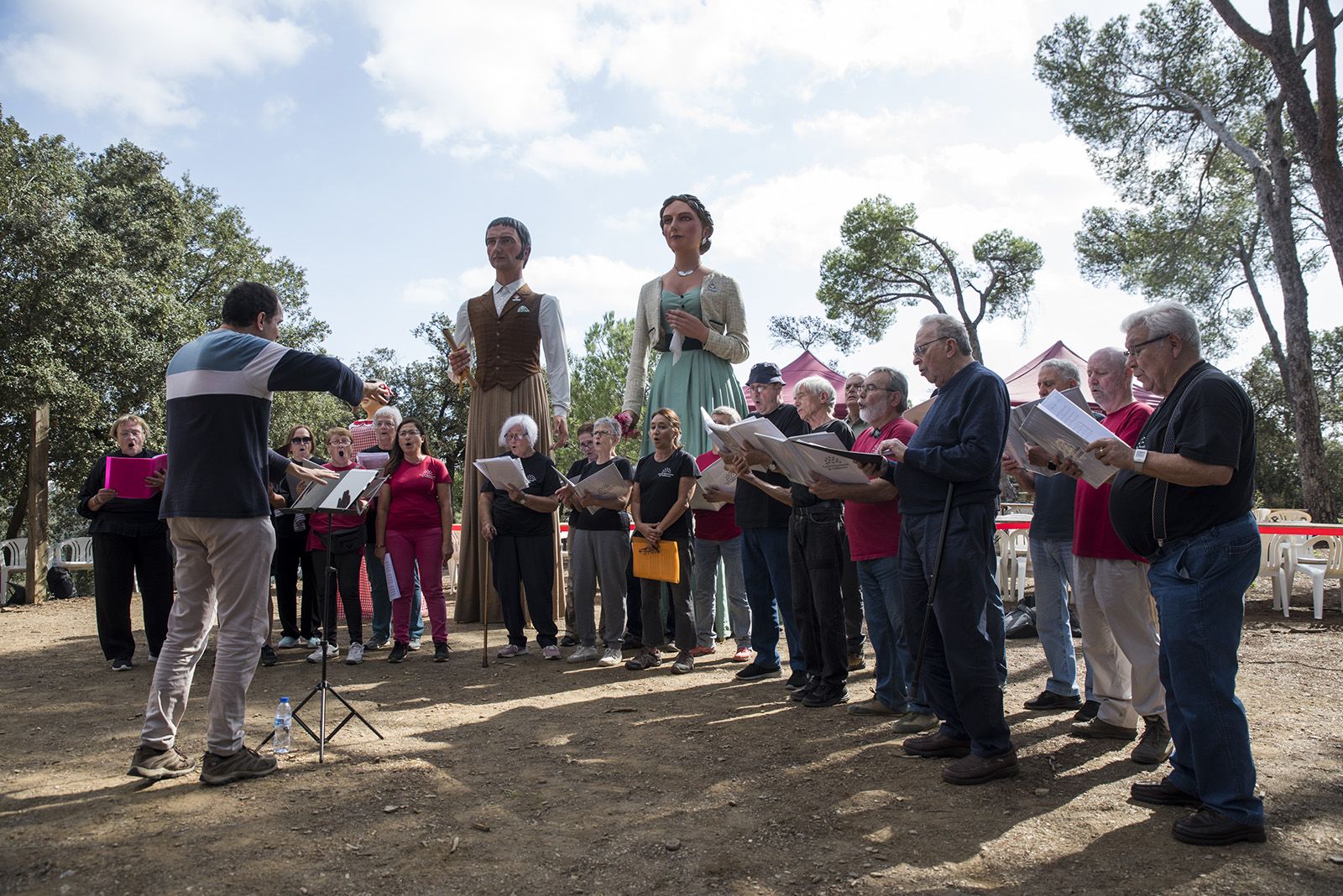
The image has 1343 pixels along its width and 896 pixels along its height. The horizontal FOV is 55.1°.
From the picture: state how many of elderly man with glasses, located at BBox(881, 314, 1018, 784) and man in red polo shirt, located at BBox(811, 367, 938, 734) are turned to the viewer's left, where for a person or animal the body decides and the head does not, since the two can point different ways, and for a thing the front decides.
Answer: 2

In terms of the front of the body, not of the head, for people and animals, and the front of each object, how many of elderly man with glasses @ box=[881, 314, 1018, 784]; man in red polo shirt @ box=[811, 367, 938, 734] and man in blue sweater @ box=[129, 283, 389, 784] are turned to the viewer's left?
2

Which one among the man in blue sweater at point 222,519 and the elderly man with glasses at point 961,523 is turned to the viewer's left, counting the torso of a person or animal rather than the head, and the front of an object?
the elderly man with glasses

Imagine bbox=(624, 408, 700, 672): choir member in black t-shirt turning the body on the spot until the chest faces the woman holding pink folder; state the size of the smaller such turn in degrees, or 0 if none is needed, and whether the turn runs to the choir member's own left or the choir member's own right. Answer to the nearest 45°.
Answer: approximately 45° to the choir member's own right

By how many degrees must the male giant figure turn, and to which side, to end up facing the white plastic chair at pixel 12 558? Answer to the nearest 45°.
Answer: approximately 90° to its right

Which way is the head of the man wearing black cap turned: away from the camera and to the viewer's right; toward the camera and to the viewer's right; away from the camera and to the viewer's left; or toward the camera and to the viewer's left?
toward the camera and to the viewer's left

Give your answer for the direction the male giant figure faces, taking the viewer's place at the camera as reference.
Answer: facing the viewer and to the left of the viewer

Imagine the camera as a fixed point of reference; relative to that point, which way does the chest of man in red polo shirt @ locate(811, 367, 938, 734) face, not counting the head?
to the viewer's left

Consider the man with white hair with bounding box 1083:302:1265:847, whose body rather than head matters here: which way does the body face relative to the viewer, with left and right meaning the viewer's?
facing to the left of the viewer

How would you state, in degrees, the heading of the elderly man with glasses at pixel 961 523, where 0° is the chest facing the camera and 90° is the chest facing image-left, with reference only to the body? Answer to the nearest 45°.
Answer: approximately 90°

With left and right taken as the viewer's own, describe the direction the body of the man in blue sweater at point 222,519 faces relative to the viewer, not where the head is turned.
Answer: facing away from the viewer and to the right of the viewer

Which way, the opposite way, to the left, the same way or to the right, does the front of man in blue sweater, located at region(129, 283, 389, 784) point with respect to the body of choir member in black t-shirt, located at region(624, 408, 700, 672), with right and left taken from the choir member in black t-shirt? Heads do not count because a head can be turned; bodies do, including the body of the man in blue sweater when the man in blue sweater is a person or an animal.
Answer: the opposite way

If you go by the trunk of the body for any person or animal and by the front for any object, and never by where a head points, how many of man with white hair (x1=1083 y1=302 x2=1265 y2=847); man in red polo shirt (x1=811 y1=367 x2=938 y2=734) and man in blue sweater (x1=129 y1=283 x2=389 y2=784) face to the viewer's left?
2

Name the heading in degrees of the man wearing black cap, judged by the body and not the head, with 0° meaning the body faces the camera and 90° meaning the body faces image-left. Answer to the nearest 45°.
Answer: approximately 45°
